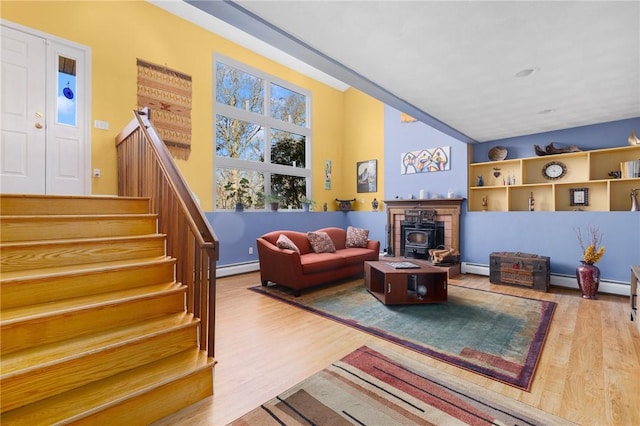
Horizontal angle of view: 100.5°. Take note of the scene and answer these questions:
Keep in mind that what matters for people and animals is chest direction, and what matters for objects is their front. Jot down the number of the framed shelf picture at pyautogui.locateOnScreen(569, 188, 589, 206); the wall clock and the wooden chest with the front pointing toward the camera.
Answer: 3

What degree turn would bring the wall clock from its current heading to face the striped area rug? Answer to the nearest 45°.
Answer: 0° — it already faces it

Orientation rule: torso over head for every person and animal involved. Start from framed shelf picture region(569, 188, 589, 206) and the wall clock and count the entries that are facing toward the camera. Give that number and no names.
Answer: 2

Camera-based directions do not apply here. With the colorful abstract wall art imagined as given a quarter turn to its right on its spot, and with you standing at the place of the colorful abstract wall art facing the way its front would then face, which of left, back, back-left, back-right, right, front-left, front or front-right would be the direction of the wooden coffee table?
back-left

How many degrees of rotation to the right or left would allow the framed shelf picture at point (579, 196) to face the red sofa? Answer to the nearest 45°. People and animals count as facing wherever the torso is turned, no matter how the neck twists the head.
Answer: approximately 45° to its right

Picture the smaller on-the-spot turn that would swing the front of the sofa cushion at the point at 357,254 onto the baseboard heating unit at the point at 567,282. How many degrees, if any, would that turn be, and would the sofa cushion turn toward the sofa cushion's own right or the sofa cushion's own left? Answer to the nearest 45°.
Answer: approximately 45° to the sofa cushion's own left

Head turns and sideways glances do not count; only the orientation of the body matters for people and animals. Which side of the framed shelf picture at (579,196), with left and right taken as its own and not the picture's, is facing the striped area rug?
front

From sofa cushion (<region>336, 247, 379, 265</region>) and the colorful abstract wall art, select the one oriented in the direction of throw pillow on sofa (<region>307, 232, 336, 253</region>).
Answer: the colorful abstract wall art

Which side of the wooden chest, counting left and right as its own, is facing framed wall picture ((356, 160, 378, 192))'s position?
right

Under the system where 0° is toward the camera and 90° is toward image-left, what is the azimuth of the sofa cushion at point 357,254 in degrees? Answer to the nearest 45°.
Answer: approximately 315°

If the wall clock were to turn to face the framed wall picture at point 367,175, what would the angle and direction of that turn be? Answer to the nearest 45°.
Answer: approximately 90° to its right

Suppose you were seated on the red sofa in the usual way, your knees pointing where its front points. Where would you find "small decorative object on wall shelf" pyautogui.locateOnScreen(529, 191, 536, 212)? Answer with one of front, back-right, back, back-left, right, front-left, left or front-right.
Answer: front-left

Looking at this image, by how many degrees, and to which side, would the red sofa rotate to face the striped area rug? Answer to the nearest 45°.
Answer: approximately 45° to its right

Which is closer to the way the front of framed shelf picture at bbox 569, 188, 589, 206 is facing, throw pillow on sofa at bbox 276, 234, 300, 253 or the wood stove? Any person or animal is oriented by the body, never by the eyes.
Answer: the throw pillow on sofa

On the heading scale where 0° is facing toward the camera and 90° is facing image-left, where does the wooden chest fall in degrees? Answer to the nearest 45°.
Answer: approximately 0°
